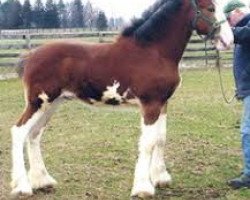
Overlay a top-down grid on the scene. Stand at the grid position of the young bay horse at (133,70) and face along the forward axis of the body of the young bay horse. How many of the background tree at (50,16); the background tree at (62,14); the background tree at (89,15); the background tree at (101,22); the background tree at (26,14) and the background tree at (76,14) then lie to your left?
6

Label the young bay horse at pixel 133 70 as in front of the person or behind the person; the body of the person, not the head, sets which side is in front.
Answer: in front

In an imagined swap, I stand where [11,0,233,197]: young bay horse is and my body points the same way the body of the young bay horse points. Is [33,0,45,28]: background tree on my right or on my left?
on my left

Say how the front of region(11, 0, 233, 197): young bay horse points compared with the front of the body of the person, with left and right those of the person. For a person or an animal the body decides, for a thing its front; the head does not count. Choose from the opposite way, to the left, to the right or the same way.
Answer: the opposite way

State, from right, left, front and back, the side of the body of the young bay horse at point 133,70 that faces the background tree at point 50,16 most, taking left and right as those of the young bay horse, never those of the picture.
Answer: left

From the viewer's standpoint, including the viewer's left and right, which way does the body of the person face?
facing to the left of the viewer

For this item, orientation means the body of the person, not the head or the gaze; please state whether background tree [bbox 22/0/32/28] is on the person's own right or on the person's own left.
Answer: on the person's own right

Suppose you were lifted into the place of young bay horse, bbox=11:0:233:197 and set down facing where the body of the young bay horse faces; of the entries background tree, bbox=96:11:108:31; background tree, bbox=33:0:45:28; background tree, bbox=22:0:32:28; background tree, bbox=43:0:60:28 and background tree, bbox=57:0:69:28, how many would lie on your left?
5

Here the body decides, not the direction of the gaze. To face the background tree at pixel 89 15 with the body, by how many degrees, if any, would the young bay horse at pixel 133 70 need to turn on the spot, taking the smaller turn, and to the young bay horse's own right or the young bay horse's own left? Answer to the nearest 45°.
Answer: approximately 90° to the young bay horse's own left

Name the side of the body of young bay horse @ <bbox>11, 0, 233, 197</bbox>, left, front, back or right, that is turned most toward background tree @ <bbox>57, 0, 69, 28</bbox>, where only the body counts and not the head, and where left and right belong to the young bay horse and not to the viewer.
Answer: left

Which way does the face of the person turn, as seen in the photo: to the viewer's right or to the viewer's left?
to the viewer's left

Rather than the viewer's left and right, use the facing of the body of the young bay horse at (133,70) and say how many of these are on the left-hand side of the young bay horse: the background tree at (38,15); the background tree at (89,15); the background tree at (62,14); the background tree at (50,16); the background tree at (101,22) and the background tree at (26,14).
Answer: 6

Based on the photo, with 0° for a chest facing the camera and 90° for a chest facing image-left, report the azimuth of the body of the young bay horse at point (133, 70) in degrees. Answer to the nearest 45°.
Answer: approximately 270°

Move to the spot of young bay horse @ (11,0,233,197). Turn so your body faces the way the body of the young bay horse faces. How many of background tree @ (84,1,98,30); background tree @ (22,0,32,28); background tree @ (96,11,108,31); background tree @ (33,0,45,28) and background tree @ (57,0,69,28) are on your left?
5

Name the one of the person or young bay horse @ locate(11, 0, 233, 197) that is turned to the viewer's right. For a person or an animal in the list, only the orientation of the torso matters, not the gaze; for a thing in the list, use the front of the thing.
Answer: the young bay horse
